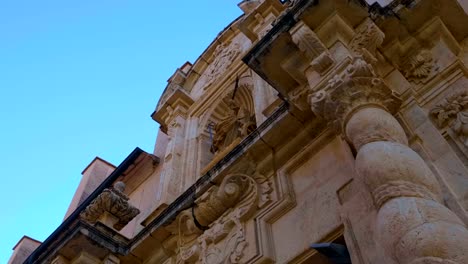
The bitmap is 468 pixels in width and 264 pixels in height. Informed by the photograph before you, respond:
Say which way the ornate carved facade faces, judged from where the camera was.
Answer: facing the viewer and to the left of the viewer
